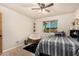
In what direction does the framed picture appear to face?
toward the camera
